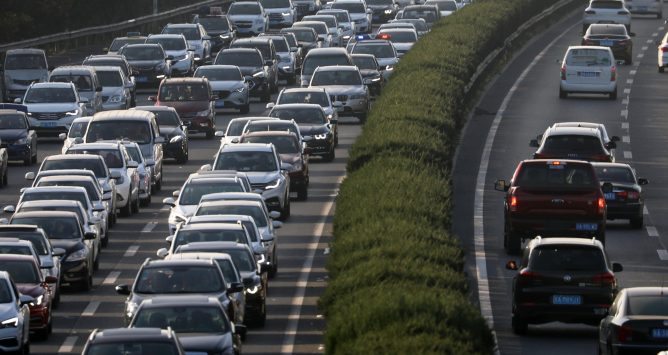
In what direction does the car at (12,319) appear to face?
toward the camera

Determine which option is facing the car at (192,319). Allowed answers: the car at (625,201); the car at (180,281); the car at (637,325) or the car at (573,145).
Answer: the car at (180,281)

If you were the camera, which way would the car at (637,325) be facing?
facing away from the viewer

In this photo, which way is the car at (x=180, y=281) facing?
toward the camera

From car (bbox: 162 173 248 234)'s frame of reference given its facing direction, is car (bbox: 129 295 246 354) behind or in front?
in front

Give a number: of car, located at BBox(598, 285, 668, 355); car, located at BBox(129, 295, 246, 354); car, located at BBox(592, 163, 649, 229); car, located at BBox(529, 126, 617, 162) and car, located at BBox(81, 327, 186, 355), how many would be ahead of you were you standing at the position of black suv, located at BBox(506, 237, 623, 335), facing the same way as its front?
2

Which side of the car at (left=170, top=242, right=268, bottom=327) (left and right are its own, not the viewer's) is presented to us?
front

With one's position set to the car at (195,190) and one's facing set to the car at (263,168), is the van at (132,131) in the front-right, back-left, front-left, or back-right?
front-left

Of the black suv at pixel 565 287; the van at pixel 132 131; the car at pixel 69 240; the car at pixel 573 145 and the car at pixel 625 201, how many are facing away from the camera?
3

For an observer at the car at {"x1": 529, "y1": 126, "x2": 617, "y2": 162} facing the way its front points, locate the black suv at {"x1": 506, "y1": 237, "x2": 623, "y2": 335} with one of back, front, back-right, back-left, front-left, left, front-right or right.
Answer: back

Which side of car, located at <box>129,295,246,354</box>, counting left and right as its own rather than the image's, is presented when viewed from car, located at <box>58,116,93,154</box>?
back

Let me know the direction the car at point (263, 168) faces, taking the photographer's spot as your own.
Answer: facing the viewer

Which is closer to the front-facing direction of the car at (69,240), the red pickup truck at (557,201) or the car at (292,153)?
the red pickup truck

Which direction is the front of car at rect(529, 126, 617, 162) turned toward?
away from the camera

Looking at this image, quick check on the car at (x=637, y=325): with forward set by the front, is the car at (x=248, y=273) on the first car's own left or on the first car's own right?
on the first car's own left

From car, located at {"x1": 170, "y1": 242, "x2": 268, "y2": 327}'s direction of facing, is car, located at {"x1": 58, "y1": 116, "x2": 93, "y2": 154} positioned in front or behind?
behind

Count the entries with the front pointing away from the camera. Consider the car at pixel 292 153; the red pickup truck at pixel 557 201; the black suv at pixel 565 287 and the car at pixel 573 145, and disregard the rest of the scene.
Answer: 3
